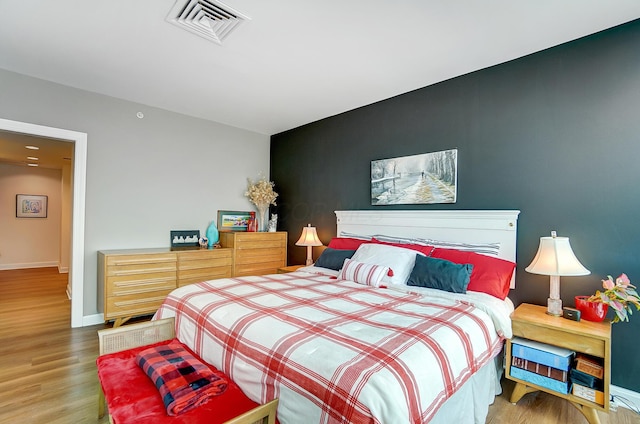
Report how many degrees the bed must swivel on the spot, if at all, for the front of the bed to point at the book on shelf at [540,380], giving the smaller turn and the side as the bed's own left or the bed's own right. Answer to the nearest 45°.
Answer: approximately 135° to the bed's own left

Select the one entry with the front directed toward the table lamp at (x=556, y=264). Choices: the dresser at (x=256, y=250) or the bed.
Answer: the dresser

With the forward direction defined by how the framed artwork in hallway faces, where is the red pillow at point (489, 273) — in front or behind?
in front

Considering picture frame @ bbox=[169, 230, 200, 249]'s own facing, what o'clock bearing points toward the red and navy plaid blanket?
The red and navy plaid blanket is roughly at 12 o'clock from the picture frame.

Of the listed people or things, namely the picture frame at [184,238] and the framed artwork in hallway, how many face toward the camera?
2

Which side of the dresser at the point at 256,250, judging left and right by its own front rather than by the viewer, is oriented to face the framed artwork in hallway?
back

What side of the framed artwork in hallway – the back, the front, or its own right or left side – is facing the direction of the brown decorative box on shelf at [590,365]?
front

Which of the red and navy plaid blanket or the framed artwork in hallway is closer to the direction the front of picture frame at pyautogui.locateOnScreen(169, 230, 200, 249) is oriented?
the red and navy plaid blanket

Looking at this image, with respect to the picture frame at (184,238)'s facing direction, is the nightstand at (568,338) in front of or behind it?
in front

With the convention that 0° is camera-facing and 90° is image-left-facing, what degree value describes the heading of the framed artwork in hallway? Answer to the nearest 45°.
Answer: approximately 0°

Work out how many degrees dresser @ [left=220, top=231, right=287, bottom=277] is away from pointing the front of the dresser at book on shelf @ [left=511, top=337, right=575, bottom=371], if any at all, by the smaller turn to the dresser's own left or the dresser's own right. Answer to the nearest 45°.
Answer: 0° — it already faces it

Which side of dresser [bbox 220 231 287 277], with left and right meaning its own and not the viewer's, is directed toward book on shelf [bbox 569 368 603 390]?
front

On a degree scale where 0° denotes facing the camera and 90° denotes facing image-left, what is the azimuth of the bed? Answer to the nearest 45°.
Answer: approximately 45°
